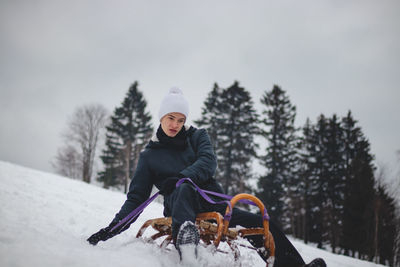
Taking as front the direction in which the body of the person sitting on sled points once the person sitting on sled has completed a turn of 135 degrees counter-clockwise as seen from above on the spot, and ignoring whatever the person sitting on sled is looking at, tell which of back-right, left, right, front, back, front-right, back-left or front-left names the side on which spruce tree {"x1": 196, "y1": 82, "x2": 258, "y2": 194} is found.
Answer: front-left

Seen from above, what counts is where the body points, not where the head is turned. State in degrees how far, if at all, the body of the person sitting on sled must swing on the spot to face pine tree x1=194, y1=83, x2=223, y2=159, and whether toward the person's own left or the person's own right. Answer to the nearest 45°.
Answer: approximately 180°

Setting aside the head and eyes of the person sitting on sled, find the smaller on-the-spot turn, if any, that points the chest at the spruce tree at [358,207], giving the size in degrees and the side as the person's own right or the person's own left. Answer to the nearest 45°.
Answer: approximately 135° to the person's own left

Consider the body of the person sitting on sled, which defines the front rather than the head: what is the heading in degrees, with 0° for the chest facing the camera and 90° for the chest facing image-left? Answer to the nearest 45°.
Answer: approximately 0°

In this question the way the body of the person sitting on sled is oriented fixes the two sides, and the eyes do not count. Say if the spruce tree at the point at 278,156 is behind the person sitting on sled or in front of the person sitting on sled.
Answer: behind

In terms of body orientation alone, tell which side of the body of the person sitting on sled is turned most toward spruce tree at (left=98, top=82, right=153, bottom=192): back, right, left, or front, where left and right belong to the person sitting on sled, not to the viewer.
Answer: back
